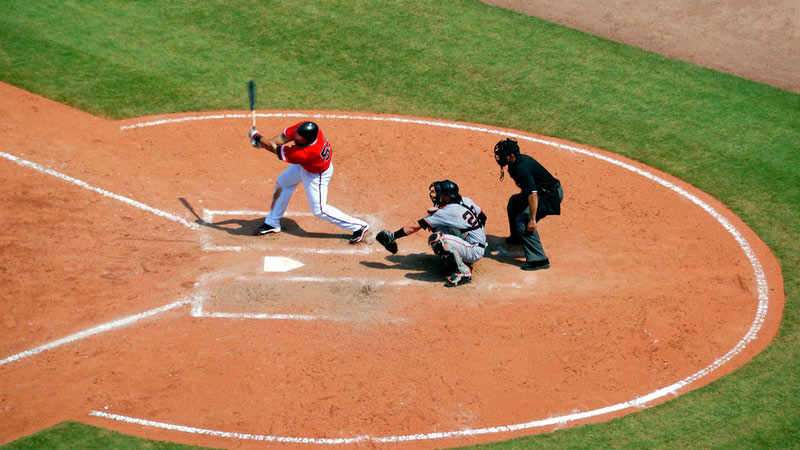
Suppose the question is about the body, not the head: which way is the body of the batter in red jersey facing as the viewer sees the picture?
to the viewer's left

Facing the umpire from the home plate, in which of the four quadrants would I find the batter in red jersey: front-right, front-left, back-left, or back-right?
front-left

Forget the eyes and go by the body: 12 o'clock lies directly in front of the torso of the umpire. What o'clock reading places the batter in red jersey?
The batter in red jersey is roughly at 12 o'clock from the umpire.

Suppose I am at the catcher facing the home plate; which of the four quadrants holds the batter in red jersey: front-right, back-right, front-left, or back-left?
front-right

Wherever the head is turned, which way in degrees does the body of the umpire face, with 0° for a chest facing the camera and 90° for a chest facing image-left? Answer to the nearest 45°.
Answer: approximately 90°

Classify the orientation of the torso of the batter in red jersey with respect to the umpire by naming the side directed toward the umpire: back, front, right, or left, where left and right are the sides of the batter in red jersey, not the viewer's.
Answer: back

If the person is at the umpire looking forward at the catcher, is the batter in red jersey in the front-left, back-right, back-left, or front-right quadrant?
front-right

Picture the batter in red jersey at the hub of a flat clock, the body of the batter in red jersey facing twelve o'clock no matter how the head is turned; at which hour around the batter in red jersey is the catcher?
The catcher is roughly at 7 o'clock from the batter in red jersey.

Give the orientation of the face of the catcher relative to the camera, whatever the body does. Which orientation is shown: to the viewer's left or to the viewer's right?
to the viewer's left

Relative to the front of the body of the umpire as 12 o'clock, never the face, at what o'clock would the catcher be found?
The catcher is roughly at 11 o'clock from the umpire.

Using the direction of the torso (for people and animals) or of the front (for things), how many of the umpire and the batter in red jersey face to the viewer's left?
2
